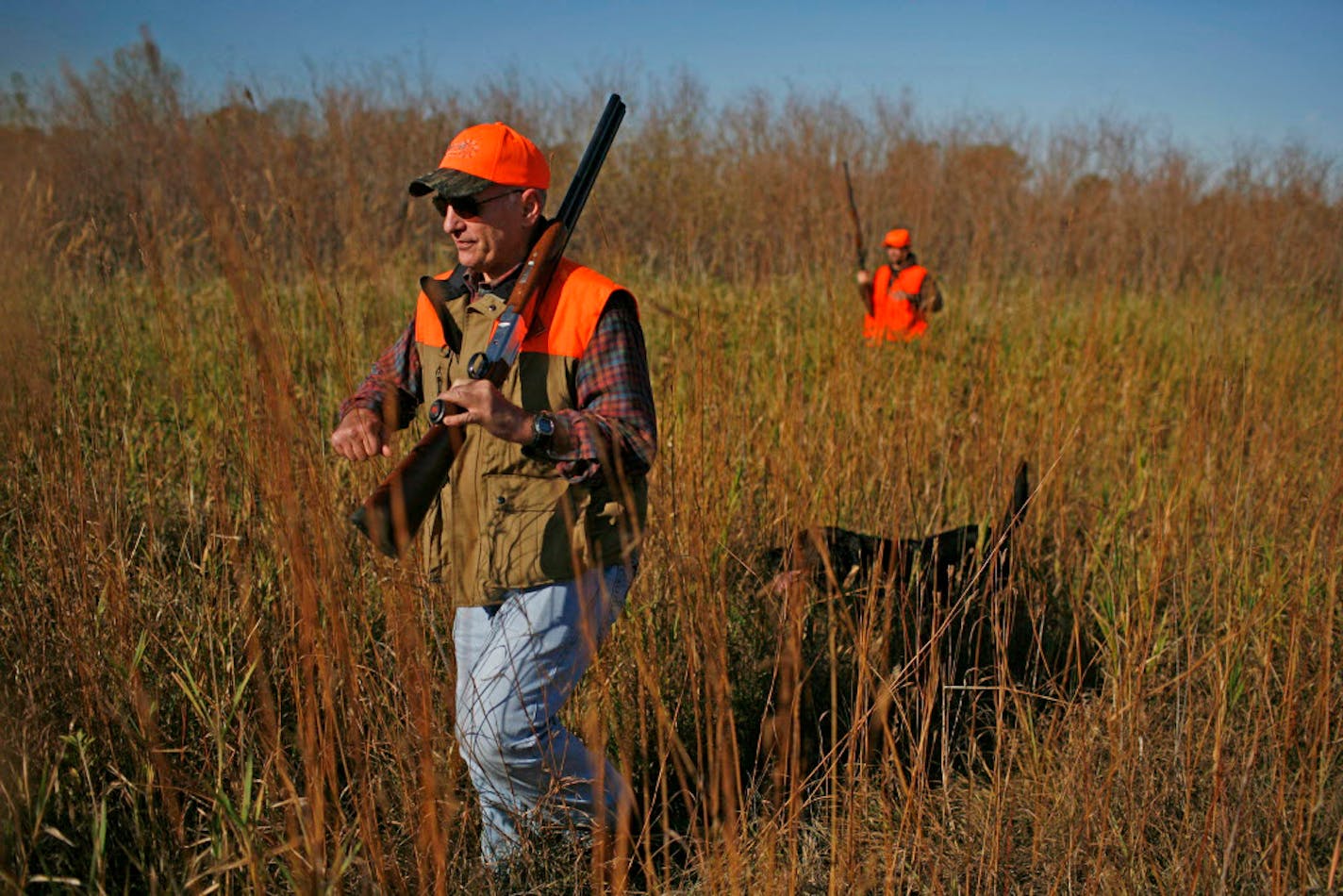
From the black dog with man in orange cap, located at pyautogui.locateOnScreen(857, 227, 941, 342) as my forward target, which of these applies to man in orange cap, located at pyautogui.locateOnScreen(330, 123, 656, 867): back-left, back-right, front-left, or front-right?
back-left

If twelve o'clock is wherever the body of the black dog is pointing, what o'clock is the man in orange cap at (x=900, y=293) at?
The man in orange cap is roughly at 3 o'clock from the black dog.

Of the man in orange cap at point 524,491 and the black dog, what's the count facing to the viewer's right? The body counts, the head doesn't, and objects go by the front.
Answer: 0

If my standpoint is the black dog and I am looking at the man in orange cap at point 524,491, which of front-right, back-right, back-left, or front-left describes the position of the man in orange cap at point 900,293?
back-right

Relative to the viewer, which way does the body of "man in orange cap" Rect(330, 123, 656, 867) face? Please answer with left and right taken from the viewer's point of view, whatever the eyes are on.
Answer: facing the viewer and to the left of the viewer

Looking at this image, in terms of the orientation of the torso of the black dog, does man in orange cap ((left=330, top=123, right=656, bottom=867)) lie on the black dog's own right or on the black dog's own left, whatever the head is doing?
on the black dog's own left

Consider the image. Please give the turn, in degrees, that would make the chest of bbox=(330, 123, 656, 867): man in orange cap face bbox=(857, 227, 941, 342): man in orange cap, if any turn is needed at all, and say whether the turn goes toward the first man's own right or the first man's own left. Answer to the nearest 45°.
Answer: approximately 180°

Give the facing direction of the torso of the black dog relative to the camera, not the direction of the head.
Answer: to the viewer's left
